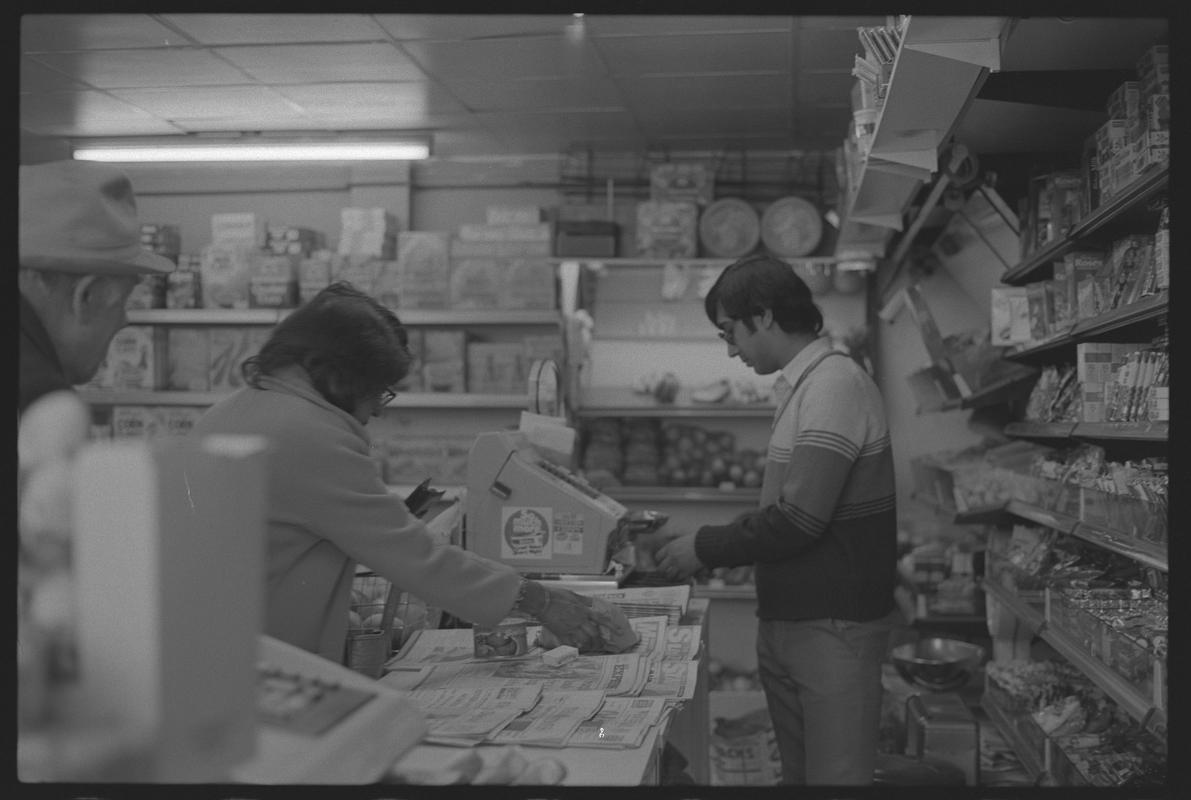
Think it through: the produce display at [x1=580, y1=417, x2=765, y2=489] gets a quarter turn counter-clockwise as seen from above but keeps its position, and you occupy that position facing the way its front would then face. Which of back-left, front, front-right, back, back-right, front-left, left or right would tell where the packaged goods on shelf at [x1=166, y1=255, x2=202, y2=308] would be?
back

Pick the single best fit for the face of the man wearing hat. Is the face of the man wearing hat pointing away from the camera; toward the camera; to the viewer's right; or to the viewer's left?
to the viewer's right

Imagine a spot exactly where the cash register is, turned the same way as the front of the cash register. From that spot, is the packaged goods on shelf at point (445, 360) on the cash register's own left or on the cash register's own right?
on the cash register's own left

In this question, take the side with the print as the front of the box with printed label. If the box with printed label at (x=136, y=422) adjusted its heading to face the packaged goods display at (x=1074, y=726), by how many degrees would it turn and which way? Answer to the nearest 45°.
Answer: approximately 45° to its left

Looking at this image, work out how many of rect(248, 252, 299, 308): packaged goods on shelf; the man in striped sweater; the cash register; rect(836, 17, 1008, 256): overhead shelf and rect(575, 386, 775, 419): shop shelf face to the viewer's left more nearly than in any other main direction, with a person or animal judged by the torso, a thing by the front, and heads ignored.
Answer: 2

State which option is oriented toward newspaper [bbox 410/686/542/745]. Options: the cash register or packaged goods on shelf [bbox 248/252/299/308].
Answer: the packaged goods on shelf

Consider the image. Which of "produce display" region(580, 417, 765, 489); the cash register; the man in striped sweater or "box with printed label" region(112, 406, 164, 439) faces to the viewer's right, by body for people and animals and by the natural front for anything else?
the cash register

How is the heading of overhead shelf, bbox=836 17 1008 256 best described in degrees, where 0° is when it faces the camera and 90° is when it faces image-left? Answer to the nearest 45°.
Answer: approximately 90°

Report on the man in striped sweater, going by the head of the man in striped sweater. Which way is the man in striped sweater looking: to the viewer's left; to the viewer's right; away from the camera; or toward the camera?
to the viewer's left

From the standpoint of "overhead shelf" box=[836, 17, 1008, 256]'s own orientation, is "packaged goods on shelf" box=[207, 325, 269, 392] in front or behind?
in front

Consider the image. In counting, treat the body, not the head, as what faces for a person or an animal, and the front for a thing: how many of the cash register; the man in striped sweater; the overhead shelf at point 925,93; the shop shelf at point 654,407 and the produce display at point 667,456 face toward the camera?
2

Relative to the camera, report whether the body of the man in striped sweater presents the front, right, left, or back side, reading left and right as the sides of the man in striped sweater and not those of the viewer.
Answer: left

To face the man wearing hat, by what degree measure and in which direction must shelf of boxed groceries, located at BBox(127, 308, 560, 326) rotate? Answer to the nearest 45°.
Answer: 0° — it already faces them

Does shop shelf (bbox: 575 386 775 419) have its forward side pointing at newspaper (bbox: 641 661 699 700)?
yes
